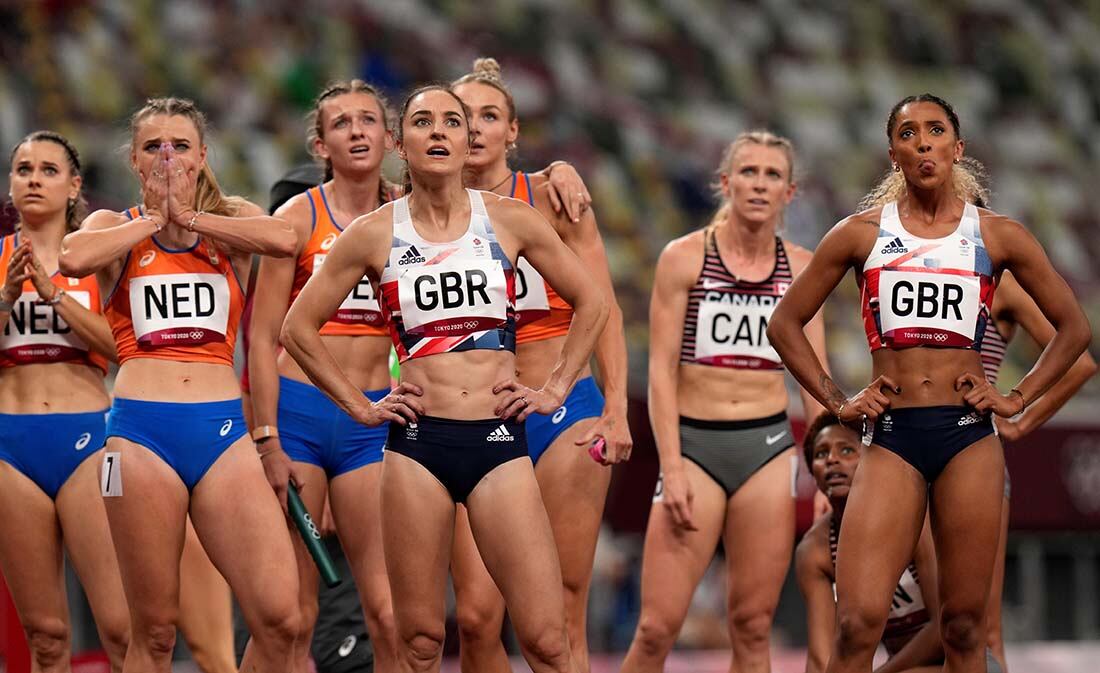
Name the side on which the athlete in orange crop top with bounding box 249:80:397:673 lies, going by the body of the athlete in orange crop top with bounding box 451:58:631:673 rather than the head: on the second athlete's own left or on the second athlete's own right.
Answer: on the second athlete's own right

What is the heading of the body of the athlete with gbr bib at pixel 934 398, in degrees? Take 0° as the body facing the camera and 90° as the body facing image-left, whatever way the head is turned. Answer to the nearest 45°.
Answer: approximately 0°

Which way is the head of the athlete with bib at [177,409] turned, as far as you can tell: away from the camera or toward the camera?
toward the camera

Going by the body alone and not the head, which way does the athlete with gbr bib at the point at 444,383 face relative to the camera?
toward the camera

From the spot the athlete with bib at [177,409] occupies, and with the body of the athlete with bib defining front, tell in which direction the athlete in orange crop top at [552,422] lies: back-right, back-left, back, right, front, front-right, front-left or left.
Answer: left

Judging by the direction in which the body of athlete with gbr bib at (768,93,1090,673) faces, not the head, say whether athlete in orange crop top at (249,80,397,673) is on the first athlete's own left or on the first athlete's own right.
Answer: on the first athlete's own right

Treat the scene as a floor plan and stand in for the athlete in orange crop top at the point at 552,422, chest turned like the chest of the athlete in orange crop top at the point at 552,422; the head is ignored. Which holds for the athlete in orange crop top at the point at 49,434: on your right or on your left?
on your right

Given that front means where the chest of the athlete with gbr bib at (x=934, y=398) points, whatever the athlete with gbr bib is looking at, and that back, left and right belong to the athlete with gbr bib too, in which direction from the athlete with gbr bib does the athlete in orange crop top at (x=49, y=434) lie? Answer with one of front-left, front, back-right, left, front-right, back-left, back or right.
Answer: right

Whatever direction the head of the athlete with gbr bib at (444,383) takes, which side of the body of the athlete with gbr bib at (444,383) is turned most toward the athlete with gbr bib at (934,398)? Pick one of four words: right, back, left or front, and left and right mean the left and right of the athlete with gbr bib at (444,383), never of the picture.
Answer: left

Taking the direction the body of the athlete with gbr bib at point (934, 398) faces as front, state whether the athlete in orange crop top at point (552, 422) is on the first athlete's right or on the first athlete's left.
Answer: on the first athlete's right

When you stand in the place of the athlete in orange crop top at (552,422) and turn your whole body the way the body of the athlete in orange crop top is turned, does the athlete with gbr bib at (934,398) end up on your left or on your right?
on your left

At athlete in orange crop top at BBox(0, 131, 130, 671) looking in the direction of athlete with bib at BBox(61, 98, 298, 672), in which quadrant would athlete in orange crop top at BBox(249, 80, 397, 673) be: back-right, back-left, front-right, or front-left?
front-left

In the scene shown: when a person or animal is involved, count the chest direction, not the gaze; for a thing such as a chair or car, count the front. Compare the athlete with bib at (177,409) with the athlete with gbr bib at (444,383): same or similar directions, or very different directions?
same or similar directions

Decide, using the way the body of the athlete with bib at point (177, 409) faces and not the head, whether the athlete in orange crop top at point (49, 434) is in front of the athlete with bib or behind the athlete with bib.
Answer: behind

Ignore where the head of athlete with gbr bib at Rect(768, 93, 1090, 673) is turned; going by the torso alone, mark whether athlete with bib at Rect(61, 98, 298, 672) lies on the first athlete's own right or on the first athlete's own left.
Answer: on the first athlete's own right

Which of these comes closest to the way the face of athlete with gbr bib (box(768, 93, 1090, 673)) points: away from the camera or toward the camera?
toward the camera
